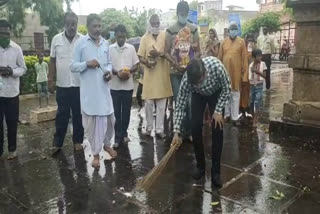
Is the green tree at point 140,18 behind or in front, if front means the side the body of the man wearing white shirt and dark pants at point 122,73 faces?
behind

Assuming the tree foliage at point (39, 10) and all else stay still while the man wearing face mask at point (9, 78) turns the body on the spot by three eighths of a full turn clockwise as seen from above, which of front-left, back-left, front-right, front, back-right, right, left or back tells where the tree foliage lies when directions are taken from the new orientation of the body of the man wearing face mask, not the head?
front-right

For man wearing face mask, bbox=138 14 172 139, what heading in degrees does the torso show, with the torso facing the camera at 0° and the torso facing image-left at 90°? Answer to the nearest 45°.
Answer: approximately 0°

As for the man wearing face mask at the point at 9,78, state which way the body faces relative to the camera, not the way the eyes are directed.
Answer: toward the camera

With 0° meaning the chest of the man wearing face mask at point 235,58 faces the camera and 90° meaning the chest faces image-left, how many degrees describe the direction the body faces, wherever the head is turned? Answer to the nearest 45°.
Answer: approximately 0°

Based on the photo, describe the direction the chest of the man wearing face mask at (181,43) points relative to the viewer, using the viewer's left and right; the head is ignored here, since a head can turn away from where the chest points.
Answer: facing the viewer

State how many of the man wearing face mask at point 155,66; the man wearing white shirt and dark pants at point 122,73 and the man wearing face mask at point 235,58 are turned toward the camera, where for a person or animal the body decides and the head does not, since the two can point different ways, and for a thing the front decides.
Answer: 3

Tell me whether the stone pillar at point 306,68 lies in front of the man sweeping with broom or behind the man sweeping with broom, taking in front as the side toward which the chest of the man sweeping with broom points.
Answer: behind

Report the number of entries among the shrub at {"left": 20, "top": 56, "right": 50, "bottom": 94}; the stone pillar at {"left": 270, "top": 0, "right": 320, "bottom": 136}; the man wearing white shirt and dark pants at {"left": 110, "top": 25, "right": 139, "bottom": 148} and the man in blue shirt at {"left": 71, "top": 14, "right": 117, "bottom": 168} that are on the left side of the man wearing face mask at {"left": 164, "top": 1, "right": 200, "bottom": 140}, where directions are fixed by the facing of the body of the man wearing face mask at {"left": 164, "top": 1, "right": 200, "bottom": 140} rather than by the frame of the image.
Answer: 1

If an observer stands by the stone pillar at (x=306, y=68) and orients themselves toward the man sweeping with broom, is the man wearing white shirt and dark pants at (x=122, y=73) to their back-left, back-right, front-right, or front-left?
front-right

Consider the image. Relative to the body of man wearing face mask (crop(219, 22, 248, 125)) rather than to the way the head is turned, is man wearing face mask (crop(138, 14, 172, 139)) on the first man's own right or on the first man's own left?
on the first man's own right

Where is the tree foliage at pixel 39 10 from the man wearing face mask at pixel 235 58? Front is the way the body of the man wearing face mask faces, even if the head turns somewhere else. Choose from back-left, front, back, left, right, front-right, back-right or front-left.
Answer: back-right

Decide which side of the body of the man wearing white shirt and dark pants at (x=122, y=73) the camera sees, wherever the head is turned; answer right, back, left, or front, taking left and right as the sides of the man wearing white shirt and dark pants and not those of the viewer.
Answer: front
